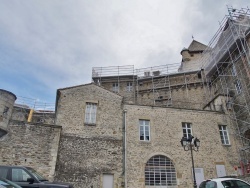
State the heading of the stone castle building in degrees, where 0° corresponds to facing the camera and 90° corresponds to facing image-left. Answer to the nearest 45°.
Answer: approximately 0°

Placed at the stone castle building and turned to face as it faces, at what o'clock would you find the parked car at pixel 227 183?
The parked car is roughly at 11 o'clock from the stone castle building.

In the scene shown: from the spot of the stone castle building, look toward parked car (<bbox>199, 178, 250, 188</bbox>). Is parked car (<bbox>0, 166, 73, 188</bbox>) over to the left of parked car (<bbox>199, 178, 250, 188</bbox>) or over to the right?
right

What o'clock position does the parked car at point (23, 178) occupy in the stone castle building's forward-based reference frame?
The parked car is roughly at 1 o'clock from the stone castle building.
